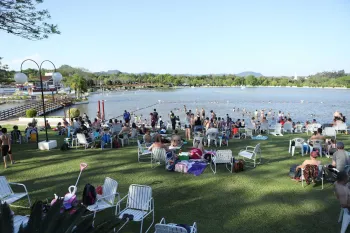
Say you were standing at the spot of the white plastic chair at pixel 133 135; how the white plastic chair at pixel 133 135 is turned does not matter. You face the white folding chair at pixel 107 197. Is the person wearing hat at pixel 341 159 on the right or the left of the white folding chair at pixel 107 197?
left

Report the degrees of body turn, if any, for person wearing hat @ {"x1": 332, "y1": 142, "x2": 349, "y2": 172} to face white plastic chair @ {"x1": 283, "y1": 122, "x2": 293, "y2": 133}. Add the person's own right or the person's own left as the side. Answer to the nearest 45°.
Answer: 0° — they already face it

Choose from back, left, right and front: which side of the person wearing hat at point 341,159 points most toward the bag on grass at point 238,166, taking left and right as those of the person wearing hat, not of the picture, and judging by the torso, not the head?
left

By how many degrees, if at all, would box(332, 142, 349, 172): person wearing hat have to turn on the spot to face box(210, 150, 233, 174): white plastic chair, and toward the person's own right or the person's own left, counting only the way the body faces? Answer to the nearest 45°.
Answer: approximately 90° to the person's own left

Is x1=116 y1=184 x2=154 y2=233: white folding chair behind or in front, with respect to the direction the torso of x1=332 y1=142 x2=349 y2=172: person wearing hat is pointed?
behind

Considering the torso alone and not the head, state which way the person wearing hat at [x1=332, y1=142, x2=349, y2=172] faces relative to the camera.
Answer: away from the camera
